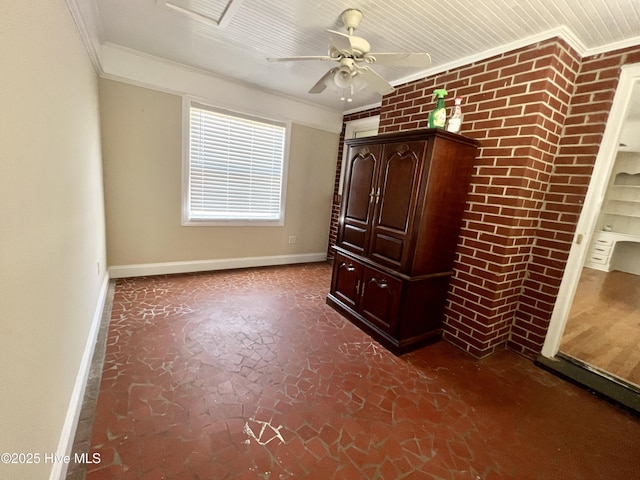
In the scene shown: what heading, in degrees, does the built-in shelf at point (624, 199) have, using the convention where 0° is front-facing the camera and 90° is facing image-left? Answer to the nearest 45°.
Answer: approximately 0°

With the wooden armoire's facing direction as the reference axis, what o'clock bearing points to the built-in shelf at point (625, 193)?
The built-in shelf is roughly at 6 o'clock from the wooden armoire.

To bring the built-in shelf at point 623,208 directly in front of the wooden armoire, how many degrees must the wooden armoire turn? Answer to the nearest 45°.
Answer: approximately 180°

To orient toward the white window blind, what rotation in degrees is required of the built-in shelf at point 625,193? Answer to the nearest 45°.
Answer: approximately 45° to its right

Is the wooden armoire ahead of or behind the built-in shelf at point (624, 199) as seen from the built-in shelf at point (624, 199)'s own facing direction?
ahead

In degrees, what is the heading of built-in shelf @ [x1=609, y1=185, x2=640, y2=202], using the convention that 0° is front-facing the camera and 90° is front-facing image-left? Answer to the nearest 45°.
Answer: approximately 0°

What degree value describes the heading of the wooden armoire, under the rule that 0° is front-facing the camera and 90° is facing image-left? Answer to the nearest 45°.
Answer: approximately 45°
